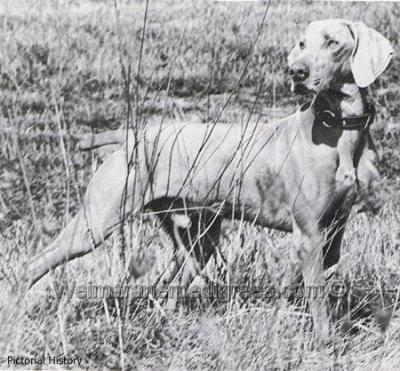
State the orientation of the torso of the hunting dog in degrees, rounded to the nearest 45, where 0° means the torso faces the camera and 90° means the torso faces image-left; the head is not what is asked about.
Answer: approximately 315°
